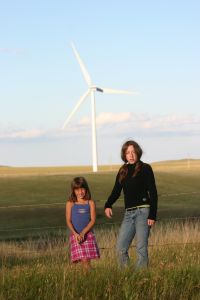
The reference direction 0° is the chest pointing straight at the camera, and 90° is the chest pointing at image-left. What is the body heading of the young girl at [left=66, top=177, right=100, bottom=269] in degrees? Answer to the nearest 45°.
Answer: approximately 0°

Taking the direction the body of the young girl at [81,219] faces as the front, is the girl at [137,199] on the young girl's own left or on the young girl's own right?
on the young girl's own left
